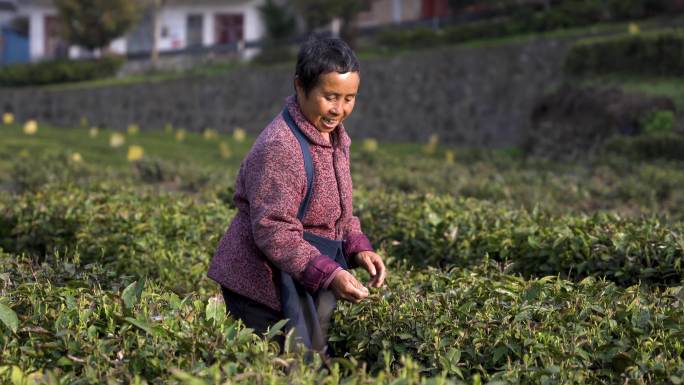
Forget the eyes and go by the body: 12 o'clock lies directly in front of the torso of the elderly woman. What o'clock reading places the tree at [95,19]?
The tree is roughly at 7 o'clock from the elderly woman.

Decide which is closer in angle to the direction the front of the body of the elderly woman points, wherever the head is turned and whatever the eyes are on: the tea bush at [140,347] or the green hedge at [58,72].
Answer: the tea bush

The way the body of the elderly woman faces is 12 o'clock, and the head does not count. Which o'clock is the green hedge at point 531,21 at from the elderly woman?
The green hedge is roughly at 8 o'clock from the elderly woman.

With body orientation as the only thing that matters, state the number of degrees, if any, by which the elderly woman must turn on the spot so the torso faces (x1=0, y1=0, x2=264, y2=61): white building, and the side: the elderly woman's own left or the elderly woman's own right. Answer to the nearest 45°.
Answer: approximately 135° to the elderly woman's own left

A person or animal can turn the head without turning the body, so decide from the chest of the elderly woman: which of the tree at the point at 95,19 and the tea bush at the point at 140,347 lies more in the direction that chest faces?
the tea bush

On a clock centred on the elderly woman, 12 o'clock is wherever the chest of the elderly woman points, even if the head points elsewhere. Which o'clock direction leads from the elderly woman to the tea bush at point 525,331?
The tea bush is roughly at 11 o'clock from the elderly woman.

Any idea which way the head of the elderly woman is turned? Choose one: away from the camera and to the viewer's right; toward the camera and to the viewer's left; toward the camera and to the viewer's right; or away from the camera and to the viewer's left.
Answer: toward the camera and to the viewer's right

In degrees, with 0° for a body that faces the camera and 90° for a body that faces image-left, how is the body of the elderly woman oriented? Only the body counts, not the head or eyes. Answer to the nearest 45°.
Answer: approximately 315°

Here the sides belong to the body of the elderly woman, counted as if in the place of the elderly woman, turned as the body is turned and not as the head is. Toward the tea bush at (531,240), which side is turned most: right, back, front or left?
left

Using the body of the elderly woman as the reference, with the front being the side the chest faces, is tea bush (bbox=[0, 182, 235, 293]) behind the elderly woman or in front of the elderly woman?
behind
